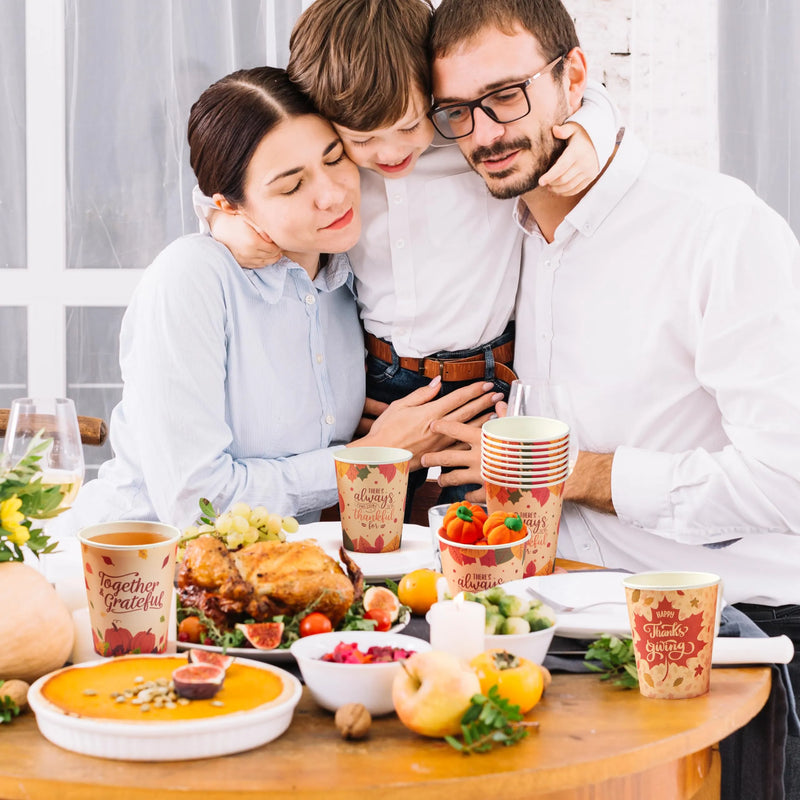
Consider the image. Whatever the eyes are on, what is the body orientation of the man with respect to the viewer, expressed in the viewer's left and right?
facing the viewer and to the left of the viewer

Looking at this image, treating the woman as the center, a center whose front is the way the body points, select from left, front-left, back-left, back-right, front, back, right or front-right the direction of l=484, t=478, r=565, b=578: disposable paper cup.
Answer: front

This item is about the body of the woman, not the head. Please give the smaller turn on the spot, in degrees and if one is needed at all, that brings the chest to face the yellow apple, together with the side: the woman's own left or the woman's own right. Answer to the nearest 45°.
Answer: approximately 45° to the woman's own right

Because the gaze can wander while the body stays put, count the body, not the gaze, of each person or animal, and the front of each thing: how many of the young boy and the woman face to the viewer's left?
0

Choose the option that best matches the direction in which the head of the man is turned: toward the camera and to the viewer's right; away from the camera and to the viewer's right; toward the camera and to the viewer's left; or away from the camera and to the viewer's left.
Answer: toward the camera and to the viewer's left

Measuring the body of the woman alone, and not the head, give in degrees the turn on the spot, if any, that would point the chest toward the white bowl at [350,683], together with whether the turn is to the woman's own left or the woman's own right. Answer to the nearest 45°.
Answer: approximately 45° to the woman's own right

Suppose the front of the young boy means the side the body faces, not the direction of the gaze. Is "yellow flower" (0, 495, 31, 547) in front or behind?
in front

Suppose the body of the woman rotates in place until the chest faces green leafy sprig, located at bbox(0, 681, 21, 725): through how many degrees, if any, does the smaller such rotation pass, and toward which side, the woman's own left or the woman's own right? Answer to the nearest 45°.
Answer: approximately 45° to the woman's own right

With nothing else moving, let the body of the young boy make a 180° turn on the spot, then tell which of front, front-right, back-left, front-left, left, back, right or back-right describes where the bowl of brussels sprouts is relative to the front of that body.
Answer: back

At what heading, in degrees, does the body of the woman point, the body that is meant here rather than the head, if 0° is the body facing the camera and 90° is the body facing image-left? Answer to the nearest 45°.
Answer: approximately 315°

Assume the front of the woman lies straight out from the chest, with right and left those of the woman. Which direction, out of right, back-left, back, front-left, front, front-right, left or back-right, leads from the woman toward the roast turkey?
front-right

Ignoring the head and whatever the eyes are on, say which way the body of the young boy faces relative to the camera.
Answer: toward the camera

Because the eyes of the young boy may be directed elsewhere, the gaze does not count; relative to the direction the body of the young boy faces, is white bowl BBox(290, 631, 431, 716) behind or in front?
in front

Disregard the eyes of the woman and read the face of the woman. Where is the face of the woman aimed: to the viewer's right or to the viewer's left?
to the viewer's right

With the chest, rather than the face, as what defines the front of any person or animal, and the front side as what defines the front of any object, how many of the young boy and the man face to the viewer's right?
0

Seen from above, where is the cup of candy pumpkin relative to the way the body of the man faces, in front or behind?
in front

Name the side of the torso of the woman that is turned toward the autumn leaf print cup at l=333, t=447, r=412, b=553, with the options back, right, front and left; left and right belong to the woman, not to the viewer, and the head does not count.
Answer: front

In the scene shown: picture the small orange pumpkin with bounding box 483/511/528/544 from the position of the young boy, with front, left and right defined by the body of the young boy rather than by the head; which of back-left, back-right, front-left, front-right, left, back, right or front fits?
front
